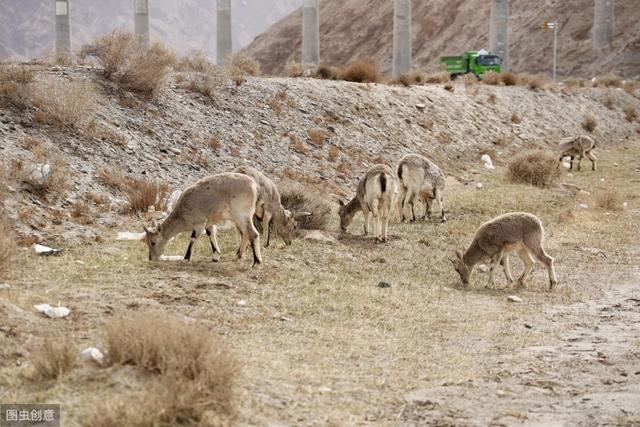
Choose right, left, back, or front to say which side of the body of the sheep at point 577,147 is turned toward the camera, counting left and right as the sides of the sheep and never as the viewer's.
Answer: left

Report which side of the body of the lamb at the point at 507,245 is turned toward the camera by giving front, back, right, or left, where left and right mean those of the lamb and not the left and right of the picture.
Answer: left

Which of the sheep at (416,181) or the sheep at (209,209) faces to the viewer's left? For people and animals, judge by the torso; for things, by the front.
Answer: the sheep at (209,209)

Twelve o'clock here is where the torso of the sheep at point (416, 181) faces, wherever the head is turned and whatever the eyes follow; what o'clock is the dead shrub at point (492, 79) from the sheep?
The dead shrub is roughly at 11 o'clock from the sheep.

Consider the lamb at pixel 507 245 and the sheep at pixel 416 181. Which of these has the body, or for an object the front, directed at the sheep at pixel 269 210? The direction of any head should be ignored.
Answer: the lamb at pixel 507 245

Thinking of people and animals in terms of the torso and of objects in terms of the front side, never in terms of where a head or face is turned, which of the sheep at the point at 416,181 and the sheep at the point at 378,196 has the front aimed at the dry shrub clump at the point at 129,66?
the sheep at the point at 378,196

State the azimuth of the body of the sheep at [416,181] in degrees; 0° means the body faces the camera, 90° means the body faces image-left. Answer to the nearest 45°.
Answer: approximately 225°

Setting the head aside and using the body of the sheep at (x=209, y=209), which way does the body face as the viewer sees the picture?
to the viewer's left

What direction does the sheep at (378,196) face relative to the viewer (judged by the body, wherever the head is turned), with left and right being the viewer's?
facing away from the viewer and to the left of the viewer

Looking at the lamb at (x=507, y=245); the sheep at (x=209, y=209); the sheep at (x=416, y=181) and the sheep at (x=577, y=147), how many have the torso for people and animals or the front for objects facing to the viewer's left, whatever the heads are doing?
3

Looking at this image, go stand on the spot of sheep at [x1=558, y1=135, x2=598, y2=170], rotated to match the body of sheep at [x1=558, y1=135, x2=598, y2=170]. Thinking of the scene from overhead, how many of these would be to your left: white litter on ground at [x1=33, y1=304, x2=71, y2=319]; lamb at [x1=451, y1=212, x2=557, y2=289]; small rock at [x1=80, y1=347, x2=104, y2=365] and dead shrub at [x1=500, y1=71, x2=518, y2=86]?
3

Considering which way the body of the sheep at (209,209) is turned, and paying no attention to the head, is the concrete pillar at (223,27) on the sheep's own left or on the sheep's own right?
on the sheep's own right

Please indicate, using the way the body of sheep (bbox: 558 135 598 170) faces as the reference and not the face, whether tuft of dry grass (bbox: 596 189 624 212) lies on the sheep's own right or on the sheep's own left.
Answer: on the sheep's own left

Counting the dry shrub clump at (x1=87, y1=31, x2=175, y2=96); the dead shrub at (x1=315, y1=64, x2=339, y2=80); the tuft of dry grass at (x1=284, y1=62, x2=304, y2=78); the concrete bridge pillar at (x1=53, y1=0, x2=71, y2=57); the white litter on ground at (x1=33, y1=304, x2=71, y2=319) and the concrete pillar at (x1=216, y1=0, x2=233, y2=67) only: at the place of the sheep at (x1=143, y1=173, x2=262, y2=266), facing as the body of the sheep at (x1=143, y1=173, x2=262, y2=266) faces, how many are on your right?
5
